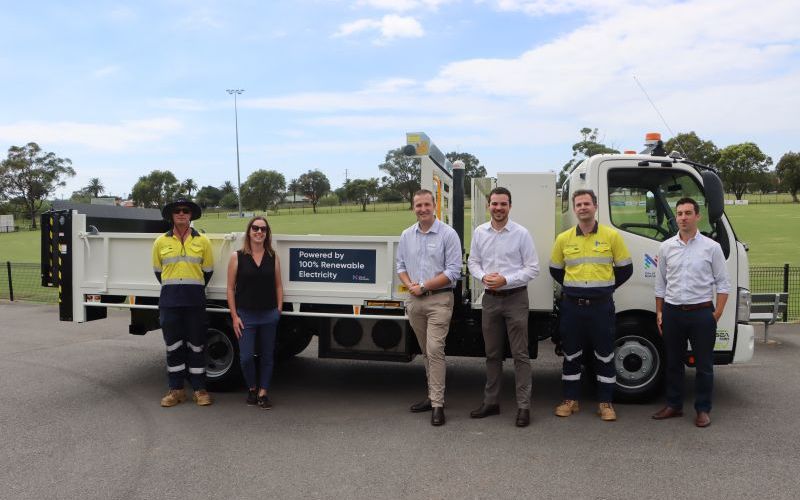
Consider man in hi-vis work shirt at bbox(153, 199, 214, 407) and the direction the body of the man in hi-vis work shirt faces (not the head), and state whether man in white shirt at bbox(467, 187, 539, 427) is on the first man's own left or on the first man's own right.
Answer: on the first man's own left

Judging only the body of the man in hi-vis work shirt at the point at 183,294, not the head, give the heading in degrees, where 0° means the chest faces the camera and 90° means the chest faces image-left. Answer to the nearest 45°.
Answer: approximately 0°

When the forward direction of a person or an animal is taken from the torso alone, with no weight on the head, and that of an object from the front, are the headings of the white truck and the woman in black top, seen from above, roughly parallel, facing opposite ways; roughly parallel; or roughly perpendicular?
roughly perpendicular

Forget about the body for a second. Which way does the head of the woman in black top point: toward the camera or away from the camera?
toward the camera

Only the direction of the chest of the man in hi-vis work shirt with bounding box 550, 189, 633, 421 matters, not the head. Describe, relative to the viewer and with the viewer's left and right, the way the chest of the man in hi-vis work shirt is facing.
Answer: facing the viewer

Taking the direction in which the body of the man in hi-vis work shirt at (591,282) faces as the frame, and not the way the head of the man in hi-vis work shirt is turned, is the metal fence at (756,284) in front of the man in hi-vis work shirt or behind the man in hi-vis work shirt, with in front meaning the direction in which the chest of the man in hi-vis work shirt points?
behind

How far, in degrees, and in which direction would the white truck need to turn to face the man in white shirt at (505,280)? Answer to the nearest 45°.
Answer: approximately 45° to its right

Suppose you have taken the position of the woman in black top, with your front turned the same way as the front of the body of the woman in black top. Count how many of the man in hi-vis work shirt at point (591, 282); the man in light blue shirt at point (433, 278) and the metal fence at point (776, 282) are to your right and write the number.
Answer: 0

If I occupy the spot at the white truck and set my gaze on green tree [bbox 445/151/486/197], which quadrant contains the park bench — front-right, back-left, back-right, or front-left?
front-right

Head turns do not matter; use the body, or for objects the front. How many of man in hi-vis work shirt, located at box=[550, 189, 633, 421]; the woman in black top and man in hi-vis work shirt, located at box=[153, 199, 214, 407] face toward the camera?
3

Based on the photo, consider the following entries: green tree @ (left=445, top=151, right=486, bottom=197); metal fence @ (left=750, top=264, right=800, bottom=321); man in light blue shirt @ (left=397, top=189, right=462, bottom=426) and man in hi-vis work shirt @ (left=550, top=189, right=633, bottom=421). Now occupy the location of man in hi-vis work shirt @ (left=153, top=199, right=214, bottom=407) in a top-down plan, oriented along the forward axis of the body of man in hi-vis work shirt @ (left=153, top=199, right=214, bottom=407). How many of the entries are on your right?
0

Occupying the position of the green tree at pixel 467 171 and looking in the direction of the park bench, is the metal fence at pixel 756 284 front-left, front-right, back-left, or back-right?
front-left

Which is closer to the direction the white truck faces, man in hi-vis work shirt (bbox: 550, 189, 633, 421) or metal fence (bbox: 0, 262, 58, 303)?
the man in hi-vis work shirt

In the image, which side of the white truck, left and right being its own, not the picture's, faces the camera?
right

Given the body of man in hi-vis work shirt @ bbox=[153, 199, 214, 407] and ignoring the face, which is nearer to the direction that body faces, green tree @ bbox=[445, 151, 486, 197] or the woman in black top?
the woman in black top
